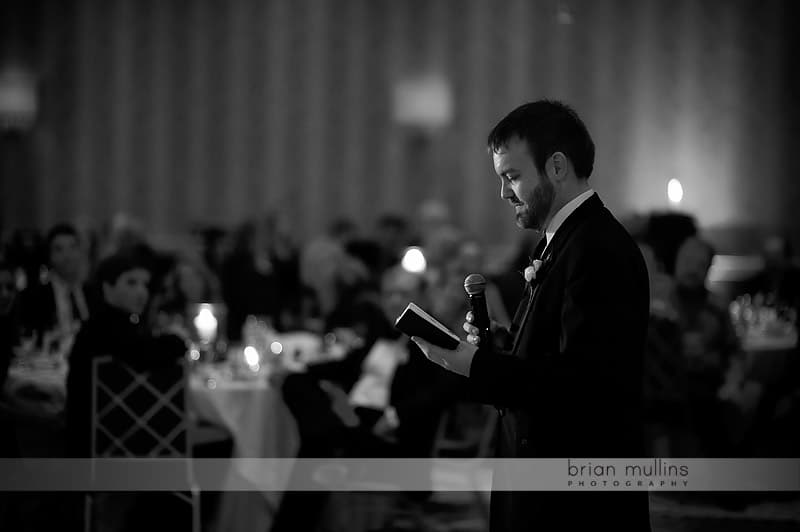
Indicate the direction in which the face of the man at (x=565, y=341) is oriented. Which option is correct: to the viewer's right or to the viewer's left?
to the viewer's left

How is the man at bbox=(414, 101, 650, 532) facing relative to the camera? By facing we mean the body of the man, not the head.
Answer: to the viewer's left

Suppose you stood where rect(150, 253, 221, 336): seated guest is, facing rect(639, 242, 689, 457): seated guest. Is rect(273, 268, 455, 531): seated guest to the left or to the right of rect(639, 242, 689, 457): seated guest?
right

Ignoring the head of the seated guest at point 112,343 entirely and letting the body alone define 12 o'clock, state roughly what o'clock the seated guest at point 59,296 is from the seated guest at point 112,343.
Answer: the seated guest at point 59,296 is roughly at 12 o'clock from the seated guest at point 112,343.

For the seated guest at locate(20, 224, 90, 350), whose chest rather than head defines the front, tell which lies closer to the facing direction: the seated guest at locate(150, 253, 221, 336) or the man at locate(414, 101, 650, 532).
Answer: the man

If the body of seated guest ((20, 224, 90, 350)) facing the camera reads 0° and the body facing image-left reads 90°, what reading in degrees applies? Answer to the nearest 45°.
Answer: approximately 315°

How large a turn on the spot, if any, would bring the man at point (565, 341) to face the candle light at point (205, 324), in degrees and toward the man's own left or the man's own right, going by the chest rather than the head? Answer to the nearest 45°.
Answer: approximately 45° to the man's own right

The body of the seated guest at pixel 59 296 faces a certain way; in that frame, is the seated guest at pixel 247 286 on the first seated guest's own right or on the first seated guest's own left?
on the first seated guest's own left

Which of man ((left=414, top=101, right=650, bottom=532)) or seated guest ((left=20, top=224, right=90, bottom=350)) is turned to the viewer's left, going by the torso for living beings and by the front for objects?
the man
